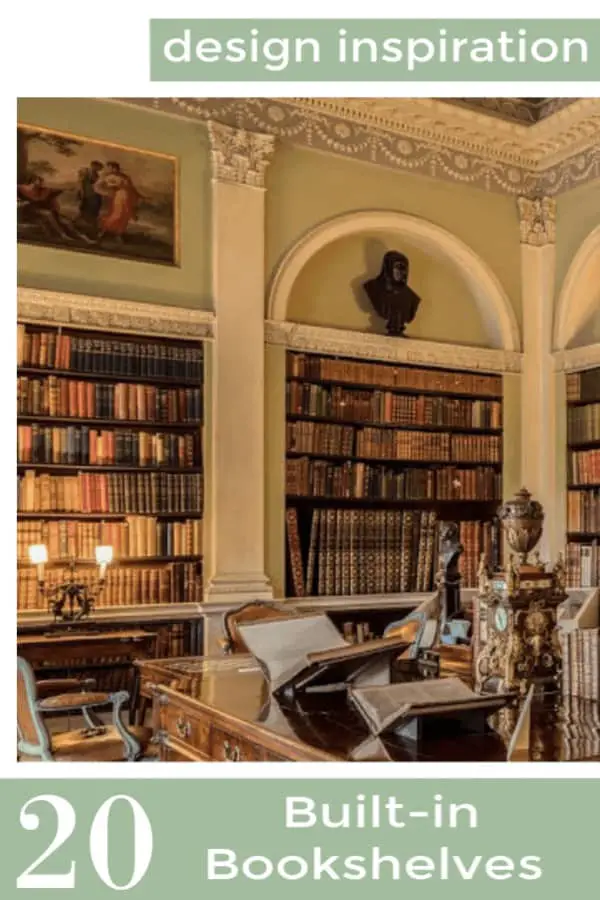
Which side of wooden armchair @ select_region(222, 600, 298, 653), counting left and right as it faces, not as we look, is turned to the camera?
front

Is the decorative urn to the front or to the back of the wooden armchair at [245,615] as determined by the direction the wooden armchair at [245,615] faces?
to the front

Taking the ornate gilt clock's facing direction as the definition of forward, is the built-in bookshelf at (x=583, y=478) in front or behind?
behind

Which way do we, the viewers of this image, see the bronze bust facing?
facing the viewer and to the right of the viewer

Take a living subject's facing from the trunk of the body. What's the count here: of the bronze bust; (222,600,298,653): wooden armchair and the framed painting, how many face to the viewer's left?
0

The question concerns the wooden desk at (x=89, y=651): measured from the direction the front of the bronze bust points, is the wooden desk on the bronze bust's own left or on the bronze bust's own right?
on the bronze bust's own right

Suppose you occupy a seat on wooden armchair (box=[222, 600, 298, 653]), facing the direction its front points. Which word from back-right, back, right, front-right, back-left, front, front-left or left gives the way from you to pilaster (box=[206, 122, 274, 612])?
back

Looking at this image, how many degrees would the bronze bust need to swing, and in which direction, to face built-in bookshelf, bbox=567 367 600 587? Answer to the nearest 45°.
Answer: approximately 45° to its left

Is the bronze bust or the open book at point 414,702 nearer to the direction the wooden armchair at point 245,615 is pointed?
the open book

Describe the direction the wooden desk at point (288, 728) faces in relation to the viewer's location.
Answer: facing the viewer and to the left of the viewer

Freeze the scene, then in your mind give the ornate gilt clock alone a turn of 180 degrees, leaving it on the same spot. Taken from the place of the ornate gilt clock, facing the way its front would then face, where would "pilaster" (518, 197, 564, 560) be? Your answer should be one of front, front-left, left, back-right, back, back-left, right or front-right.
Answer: front-left

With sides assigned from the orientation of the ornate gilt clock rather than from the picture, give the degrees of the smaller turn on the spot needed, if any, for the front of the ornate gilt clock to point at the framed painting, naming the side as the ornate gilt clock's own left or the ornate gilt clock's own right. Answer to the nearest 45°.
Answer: approximately 90° to the ornate gilt clock's own right
